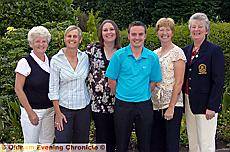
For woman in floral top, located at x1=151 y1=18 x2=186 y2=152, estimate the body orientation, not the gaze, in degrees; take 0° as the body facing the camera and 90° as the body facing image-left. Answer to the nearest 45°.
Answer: approximately 45°

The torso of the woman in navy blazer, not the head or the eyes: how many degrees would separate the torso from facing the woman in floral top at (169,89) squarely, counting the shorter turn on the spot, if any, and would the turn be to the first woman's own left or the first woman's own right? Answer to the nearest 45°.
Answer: approximately 45° to the first woman's own right

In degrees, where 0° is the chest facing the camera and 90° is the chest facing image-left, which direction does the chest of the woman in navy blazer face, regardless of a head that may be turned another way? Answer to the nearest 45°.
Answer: approximately 45°

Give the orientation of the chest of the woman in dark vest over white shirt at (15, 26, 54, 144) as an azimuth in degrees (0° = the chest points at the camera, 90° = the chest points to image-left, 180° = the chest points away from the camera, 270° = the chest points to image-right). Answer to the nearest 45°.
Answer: approximately 315°

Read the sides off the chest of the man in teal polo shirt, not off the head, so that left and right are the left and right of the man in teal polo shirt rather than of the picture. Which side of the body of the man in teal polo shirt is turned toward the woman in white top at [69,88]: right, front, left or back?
right

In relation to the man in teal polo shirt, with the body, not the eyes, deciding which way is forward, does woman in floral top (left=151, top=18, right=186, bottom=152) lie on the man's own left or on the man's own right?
on the man's own left
